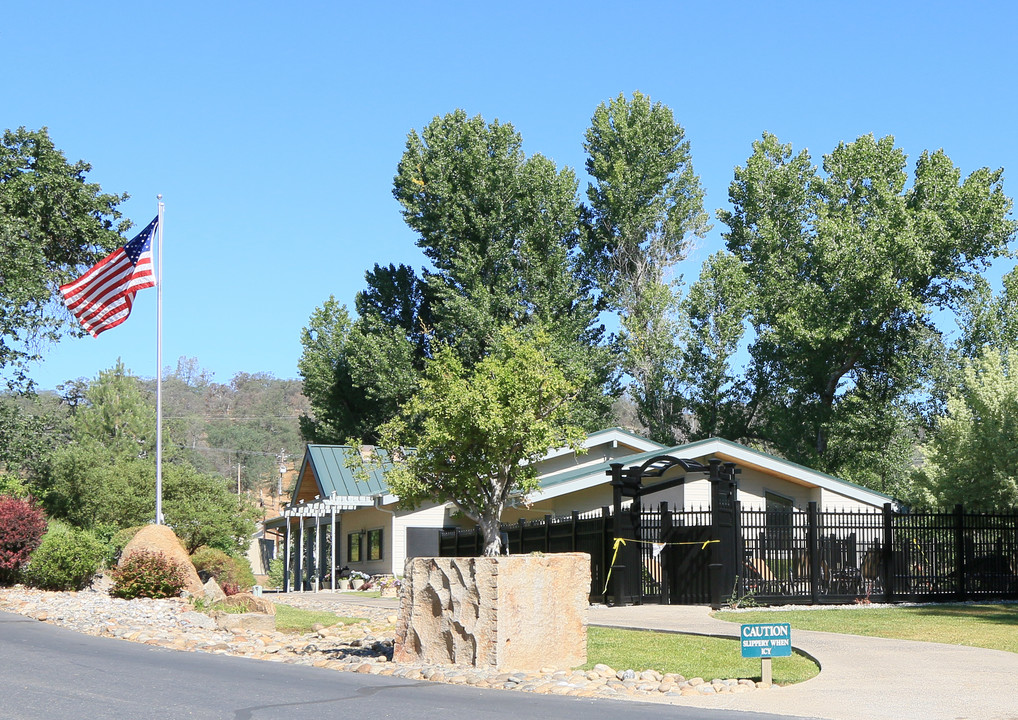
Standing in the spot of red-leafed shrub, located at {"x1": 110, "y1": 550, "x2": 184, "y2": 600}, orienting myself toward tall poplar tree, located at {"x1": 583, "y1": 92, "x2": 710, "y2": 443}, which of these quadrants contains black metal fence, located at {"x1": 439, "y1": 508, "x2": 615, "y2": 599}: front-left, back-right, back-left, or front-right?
front-right

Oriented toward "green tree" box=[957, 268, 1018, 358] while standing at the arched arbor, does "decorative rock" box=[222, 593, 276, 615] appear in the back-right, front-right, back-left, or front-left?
back-left

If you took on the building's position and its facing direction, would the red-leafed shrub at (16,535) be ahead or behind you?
ahead

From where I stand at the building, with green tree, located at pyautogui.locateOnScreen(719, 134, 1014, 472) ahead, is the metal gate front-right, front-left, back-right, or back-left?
back-right

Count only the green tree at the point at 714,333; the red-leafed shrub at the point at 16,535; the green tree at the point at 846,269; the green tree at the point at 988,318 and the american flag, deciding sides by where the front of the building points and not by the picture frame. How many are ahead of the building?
2

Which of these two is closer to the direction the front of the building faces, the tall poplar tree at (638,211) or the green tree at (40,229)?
the green tree

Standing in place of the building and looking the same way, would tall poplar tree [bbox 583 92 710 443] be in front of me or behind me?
behind

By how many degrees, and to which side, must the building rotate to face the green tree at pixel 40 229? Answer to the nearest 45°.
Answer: approximately 45° to its right

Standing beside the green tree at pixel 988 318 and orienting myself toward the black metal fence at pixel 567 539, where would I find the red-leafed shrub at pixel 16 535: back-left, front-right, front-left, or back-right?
front-right

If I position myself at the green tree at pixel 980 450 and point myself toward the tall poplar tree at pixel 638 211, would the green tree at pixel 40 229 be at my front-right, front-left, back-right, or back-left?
front-left

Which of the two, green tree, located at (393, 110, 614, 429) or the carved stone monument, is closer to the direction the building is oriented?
the carved stone monument

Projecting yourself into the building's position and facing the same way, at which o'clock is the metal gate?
The metal gate is roughly at 10 o'clock from the building.

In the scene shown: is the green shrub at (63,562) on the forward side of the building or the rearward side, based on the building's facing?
on the forward side

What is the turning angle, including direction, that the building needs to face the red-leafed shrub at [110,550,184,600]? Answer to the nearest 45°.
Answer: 0° — it already faces it

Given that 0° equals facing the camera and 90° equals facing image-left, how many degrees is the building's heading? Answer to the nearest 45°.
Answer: approximately 45°
